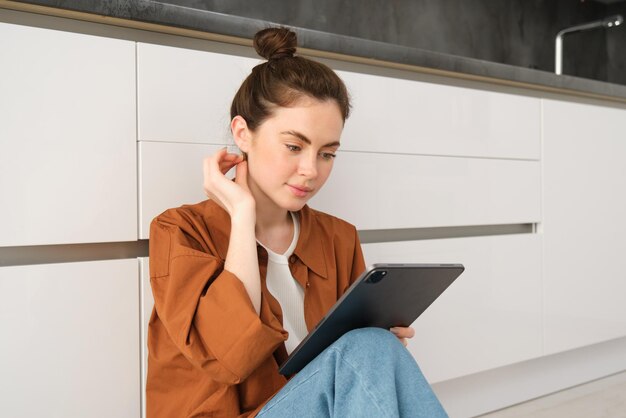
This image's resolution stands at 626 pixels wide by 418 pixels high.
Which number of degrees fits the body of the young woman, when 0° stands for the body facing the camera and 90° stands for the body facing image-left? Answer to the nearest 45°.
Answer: approximately 315°
